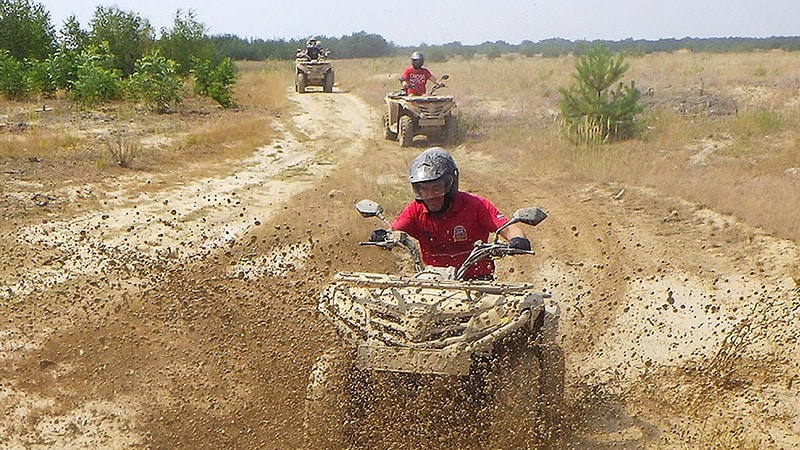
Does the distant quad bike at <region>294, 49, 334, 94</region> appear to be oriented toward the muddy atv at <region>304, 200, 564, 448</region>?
yes

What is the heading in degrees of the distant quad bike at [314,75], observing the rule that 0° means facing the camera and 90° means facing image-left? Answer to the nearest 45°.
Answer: approximately 0°

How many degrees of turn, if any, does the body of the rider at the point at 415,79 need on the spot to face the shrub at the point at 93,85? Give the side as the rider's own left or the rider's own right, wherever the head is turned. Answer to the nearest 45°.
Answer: approximately 135° to the rider's own right

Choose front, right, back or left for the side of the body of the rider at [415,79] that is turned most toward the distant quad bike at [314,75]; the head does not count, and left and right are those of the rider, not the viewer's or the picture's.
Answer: back

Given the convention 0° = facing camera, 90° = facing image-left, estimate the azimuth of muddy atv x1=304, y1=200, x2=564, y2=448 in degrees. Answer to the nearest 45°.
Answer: approximately 0°

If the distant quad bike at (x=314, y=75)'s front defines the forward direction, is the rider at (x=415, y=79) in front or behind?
in front

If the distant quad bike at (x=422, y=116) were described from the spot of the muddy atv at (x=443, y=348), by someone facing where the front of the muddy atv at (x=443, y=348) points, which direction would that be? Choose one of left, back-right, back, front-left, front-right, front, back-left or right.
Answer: back

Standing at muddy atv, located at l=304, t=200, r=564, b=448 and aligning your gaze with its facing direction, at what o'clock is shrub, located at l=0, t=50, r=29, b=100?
The shrub is roughly at 5 o'clock from the muddy atv.

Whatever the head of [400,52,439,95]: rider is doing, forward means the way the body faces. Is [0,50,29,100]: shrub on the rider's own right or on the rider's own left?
on the rider's own right

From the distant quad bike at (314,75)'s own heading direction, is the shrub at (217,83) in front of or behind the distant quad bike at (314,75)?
in front
